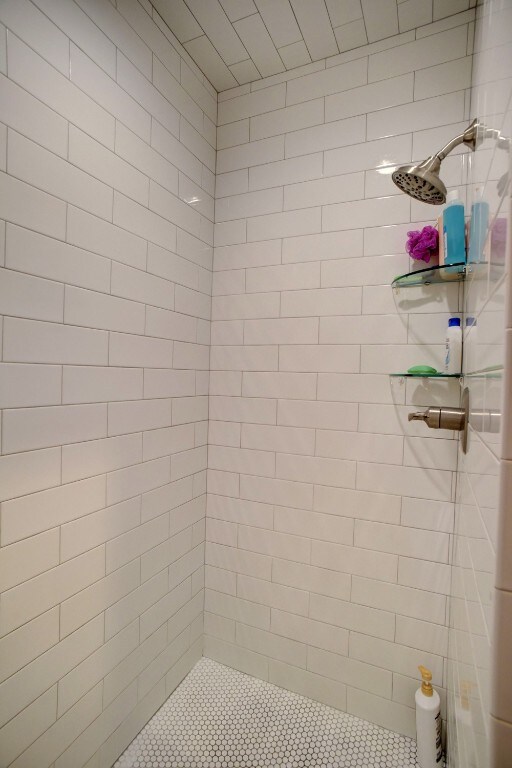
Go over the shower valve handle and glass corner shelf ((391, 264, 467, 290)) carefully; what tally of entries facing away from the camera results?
0

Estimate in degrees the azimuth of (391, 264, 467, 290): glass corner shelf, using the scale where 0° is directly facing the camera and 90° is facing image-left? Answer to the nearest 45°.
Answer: approximately 45°

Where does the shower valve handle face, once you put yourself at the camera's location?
facing to the left of the viewer
